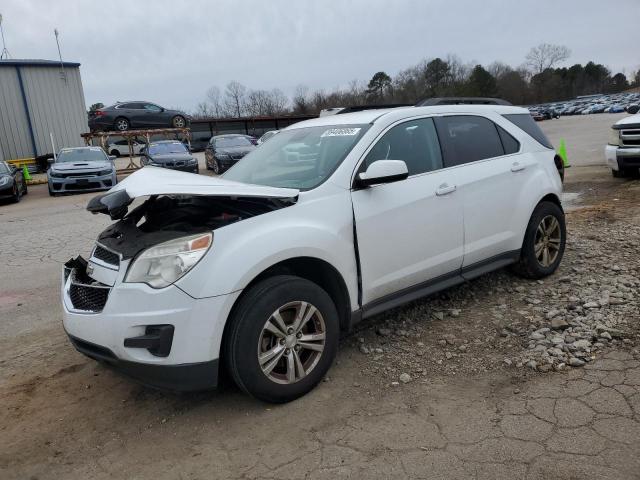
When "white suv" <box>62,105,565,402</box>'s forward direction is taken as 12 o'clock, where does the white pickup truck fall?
The white pickup truck is roughly at 6 o'clock from the white suv.

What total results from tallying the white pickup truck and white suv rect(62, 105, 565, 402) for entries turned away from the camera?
0

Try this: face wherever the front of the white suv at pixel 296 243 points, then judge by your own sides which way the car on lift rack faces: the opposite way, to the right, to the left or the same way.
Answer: the opposite way

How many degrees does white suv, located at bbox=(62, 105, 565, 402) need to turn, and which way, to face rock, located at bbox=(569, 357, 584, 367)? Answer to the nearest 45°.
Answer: approximately 135° to its left

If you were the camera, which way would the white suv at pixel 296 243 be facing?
facing the viewer and to the left of the viewer

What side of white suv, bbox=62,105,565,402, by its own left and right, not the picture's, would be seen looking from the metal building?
right

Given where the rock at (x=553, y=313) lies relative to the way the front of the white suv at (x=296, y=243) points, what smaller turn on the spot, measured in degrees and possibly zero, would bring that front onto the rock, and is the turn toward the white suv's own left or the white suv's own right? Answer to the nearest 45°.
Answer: approximately 135° to the white suv's own left

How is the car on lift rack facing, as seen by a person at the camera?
facing away from the viewer and to the right of the viewer

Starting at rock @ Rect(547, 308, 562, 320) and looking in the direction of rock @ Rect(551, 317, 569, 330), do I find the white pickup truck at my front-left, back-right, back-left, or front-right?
back-left

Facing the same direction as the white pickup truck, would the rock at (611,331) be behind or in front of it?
in front
